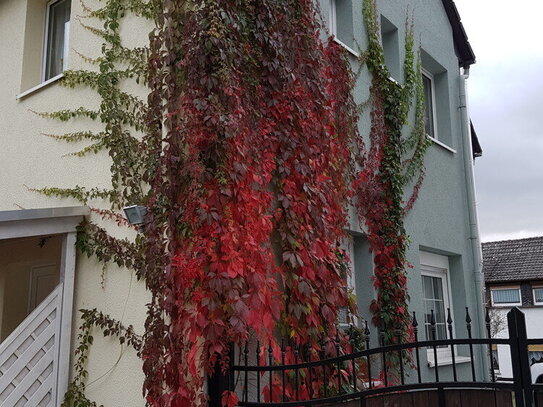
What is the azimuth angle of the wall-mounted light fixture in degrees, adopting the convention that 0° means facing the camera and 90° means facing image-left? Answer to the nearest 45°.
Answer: approximately 45°

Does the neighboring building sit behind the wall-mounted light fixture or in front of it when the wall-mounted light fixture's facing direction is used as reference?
behind

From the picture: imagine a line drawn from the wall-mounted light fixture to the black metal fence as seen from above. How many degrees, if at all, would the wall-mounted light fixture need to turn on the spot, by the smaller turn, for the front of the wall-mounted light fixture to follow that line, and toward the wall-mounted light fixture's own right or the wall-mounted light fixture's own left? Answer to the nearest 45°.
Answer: approximately 90° to the wall-mounted light fixture's own left
